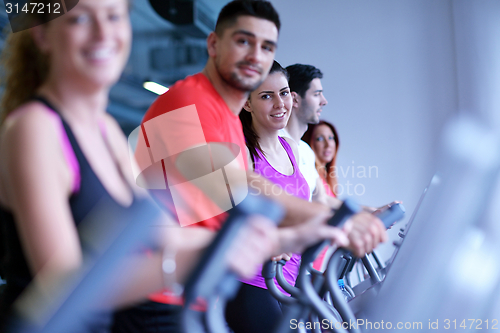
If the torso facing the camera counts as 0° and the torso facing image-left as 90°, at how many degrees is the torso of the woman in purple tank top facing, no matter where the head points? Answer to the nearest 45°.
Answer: approximately 315°
